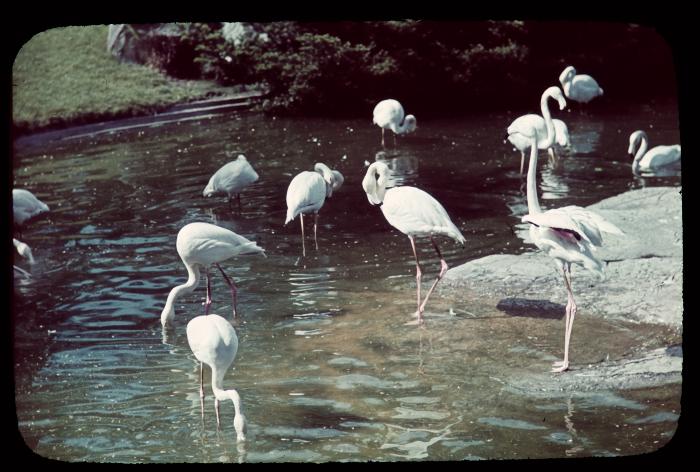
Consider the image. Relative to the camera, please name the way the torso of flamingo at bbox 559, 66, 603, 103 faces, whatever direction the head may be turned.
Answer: to the viewer's left

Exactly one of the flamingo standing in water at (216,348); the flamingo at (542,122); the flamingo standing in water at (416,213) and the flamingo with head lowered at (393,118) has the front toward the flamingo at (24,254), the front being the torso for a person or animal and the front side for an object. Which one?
the flamingo standing in water at (416,213)

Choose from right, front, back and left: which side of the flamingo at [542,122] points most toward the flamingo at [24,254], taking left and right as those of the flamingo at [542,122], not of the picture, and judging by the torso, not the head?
back

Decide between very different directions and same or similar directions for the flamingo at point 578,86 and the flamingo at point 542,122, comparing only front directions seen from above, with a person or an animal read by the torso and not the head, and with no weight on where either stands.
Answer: very different directions

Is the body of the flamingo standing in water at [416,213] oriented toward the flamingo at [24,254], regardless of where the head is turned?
yes

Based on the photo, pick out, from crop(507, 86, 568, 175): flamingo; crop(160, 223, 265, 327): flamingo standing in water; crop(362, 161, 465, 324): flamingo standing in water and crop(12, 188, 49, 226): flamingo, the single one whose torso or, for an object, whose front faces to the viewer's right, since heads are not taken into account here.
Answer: crop(507, 86, 568, 175): flamingo

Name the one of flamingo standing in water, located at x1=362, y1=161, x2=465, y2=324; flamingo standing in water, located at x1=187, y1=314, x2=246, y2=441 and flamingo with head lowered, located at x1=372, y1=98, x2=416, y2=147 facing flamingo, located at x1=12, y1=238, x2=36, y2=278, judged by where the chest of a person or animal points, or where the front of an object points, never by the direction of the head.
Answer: flamingo standing in water, located at x1=362, y1=161, x2=465, y2=324

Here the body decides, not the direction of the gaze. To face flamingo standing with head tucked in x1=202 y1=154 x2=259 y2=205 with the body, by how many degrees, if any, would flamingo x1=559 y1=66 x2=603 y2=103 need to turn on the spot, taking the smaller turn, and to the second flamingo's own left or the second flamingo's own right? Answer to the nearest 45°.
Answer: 0° — it already faces it

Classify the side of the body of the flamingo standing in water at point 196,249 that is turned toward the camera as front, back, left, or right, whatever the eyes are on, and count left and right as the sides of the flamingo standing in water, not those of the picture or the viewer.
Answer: left

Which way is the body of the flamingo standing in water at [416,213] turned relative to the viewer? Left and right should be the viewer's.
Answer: facing to the left of the viewer

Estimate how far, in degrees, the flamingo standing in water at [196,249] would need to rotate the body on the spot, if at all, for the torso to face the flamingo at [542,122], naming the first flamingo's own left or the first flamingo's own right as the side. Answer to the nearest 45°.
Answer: approximately 180°
